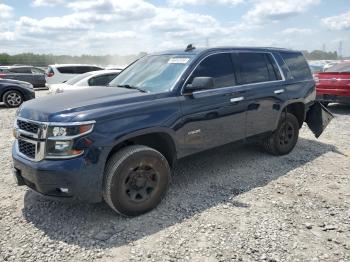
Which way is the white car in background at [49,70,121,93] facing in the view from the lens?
facing the viewer and to the left of the viewer

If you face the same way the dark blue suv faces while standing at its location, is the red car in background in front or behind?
behind

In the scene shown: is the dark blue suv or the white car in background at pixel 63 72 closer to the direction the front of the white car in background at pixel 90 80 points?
the dark blue suv

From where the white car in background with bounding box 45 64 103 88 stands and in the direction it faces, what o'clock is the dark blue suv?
The dark blue suv is roughly at 3 o'clock from the white car in background.

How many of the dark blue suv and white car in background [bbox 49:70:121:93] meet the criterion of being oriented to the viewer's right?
0

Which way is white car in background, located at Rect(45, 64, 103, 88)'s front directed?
to the viewer's right

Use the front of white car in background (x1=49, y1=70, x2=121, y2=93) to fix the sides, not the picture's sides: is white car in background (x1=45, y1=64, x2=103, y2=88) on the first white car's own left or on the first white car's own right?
on the first white car's own right
